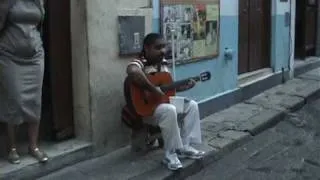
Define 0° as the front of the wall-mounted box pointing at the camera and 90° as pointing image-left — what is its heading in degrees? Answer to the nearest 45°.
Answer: approximately 0°

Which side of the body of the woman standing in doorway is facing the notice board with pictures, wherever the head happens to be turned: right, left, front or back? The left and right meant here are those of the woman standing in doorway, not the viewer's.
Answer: left

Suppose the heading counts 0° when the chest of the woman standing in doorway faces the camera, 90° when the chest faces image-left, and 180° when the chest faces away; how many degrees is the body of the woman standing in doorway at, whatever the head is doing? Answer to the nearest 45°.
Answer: approximately 315°

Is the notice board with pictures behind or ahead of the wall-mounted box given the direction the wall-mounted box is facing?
behind

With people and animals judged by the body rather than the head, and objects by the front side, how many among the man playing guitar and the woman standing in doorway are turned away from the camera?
0

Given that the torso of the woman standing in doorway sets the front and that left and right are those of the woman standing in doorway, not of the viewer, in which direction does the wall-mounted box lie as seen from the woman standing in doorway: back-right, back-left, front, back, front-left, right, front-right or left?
left

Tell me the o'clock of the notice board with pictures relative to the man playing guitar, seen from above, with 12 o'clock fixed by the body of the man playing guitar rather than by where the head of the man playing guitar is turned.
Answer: The notice board with pictures is roughly at 8 o'clock from the man playing guitar.

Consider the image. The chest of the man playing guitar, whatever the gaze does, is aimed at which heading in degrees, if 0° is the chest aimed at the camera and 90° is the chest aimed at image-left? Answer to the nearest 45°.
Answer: approximately 315°

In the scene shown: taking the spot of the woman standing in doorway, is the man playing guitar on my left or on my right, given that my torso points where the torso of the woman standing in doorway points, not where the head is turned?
on my left
